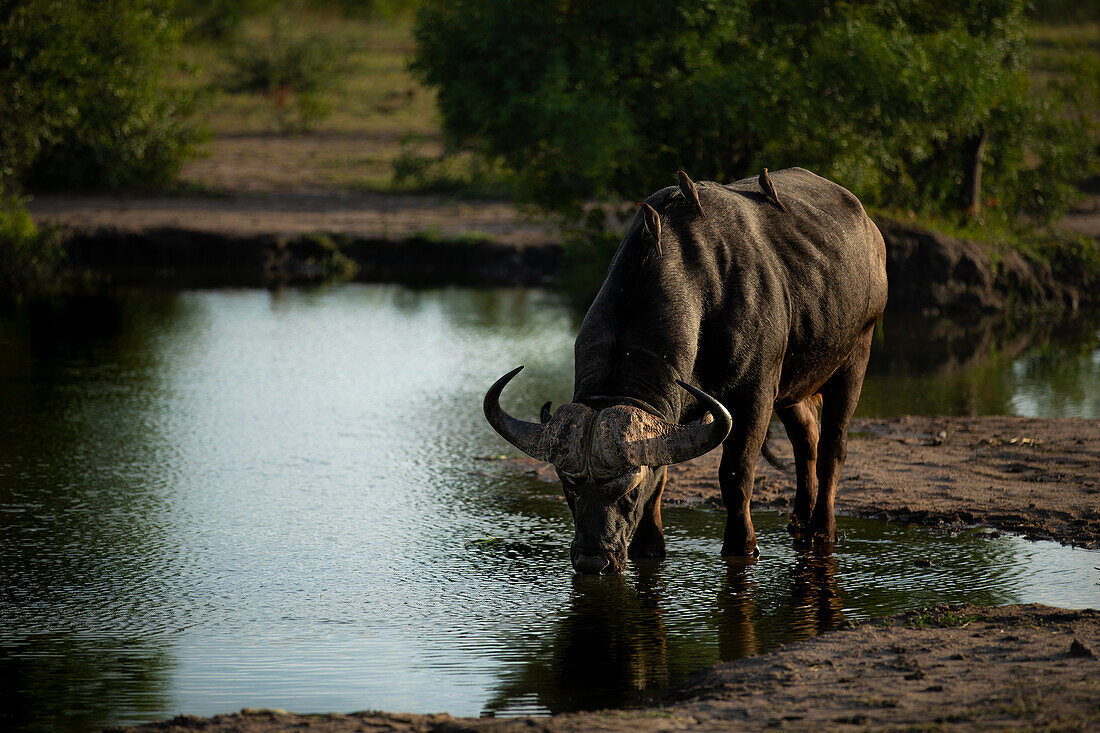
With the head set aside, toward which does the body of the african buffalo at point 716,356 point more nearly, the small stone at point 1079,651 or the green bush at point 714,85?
the small stone

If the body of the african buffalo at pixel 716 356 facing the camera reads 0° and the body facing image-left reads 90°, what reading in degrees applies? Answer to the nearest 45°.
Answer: approximately 45°

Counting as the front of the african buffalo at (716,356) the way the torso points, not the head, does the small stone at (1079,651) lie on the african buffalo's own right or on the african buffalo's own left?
on the african buffalo's own left

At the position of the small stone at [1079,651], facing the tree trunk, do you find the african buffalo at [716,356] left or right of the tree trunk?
left

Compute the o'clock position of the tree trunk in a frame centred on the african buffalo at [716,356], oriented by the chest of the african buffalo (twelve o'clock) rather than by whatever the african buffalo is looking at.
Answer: The tree trunk is roughly at 5 o'clock from the african buffalo.

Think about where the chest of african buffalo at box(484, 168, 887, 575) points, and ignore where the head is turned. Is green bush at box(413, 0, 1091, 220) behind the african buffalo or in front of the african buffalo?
behind
